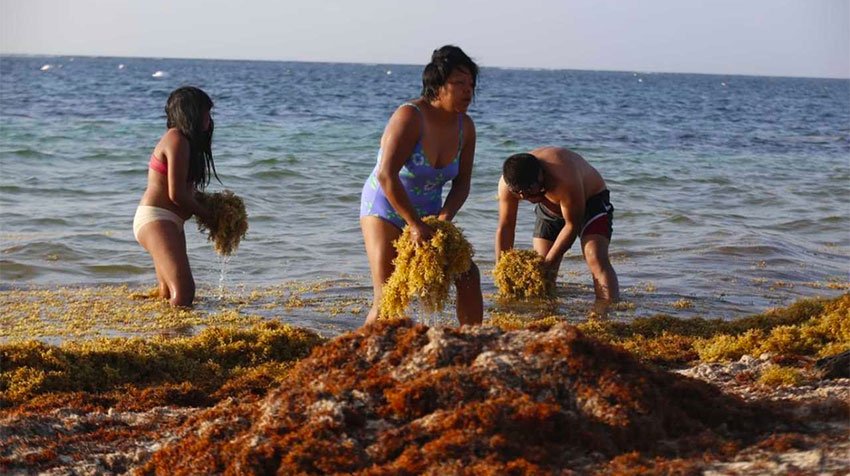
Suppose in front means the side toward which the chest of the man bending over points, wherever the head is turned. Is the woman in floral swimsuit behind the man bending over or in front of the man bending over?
in front

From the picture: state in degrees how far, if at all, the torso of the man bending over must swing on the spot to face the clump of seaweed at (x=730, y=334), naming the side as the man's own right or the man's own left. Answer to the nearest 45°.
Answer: approximately 90° to the man's own left

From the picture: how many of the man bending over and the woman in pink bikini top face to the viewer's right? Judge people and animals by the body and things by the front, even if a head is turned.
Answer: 1

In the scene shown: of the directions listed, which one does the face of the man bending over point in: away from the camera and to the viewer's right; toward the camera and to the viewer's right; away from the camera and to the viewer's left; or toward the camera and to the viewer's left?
toward the camera and to the viewer's left

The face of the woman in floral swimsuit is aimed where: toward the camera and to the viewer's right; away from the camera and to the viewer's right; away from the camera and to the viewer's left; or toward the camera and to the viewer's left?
toward the camera and to the viewer's right

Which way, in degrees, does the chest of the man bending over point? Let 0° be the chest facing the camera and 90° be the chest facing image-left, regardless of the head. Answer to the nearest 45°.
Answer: approximately 45°

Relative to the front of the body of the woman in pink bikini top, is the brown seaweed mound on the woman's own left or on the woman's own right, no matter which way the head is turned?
on the woman's own right

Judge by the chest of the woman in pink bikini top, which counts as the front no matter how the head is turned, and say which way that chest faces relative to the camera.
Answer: to the viewer's right

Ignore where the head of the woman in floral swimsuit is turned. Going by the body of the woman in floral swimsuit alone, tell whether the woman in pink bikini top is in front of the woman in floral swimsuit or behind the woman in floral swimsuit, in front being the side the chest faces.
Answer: behind

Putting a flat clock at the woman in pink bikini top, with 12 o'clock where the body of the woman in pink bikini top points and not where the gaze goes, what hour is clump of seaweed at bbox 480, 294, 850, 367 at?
The clump of seaweed is roughly at 1 o'clock from the woman in pink bikini top.

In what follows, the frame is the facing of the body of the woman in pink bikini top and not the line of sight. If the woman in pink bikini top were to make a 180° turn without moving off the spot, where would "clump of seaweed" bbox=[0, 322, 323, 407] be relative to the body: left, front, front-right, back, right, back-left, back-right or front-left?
left

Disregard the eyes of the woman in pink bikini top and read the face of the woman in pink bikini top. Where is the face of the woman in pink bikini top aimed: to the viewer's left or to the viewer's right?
to the viewer's right

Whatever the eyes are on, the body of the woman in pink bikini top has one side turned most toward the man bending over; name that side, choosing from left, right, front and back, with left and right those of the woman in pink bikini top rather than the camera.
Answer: front

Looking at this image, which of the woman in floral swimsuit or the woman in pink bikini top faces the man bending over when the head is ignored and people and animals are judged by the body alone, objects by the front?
the woman in pink bikini top

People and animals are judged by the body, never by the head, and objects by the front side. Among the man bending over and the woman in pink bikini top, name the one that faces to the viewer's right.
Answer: the woman in pink bikini top
